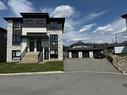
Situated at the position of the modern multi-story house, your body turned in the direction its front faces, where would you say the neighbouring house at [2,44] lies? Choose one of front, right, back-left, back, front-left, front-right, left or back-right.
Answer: back-right

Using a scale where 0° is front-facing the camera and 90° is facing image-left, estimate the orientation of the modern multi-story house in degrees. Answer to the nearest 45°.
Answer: approximately 0°
